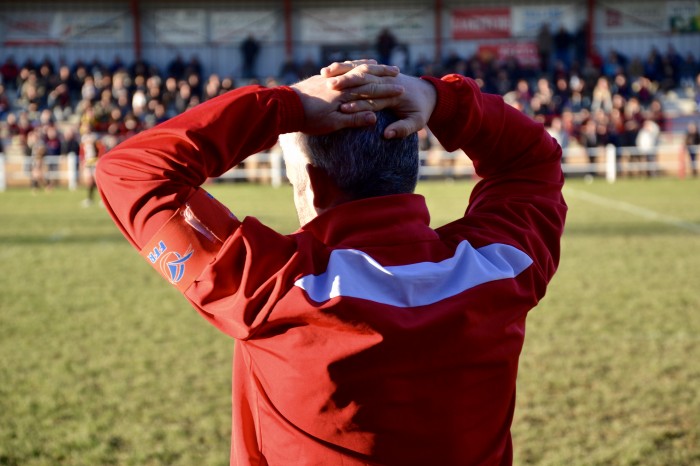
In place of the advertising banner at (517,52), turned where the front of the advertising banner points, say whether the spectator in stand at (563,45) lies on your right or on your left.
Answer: on your left

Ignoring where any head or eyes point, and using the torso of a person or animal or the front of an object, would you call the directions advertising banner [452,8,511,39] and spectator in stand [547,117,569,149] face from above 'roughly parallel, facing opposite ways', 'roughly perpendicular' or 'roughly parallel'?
roughly parallel

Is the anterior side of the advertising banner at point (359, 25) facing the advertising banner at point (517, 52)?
no

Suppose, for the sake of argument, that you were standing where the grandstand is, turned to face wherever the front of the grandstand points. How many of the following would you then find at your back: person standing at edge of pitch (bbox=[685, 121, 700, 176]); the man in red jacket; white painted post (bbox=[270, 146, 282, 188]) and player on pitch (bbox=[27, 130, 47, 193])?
0

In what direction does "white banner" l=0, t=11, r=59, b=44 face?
toward the camera

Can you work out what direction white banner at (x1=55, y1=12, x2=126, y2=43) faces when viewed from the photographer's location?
facing the viewer

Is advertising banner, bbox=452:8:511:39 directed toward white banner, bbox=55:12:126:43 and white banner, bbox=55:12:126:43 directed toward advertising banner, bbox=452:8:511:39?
no

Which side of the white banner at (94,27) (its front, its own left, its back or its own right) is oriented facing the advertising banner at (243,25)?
left

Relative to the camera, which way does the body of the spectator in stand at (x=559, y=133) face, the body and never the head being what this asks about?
toward the camera

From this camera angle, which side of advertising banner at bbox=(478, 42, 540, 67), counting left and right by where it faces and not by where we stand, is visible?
front

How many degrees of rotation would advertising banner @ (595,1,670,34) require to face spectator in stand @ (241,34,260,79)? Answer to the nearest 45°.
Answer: approximately 90° to its right

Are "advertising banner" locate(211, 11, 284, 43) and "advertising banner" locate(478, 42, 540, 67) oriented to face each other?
no

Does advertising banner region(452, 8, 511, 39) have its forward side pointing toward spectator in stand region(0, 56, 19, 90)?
no

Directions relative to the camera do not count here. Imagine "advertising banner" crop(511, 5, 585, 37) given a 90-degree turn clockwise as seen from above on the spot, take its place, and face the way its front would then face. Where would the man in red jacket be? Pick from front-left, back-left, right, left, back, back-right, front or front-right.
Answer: left

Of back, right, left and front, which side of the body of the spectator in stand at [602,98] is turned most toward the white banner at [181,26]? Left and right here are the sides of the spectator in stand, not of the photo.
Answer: right

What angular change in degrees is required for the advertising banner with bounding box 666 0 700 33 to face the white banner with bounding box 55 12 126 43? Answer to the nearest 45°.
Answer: approximately 90° to its right

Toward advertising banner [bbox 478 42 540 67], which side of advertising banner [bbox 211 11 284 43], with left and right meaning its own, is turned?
left
